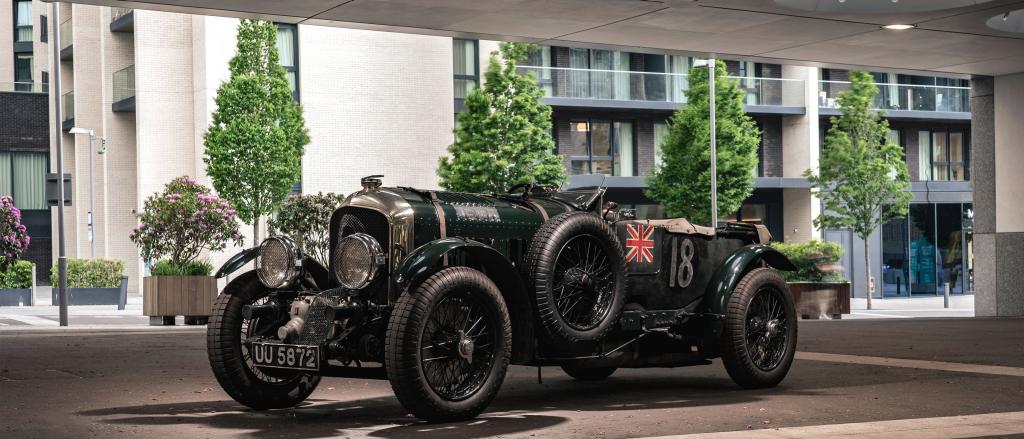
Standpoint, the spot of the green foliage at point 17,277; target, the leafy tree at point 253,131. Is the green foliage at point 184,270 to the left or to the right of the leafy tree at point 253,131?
right

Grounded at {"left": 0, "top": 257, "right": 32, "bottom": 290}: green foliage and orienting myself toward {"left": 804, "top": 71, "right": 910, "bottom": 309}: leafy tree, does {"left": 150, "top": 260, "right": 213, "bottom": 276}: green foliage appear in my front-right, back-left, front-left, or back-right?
front-right

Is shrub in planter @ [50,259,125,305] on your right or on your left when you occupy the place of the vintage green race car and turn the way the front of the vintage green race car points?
on your right

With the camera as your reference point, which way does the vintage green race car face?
facing the viewer and to the left of the viewer

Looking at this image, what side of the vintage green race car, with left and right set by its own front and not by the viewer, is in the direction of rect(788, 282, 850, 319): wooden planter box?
back

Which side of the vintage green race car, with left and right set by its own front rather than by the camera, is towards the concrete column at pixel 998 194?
back

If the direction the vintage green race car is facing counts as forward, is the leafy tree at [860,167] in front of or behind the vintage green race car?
behind

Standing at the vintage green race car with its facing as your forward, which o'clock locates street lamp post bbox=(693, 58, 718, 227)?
The street lamp post is roughly at 5 o'clock from the vintage green race car.
